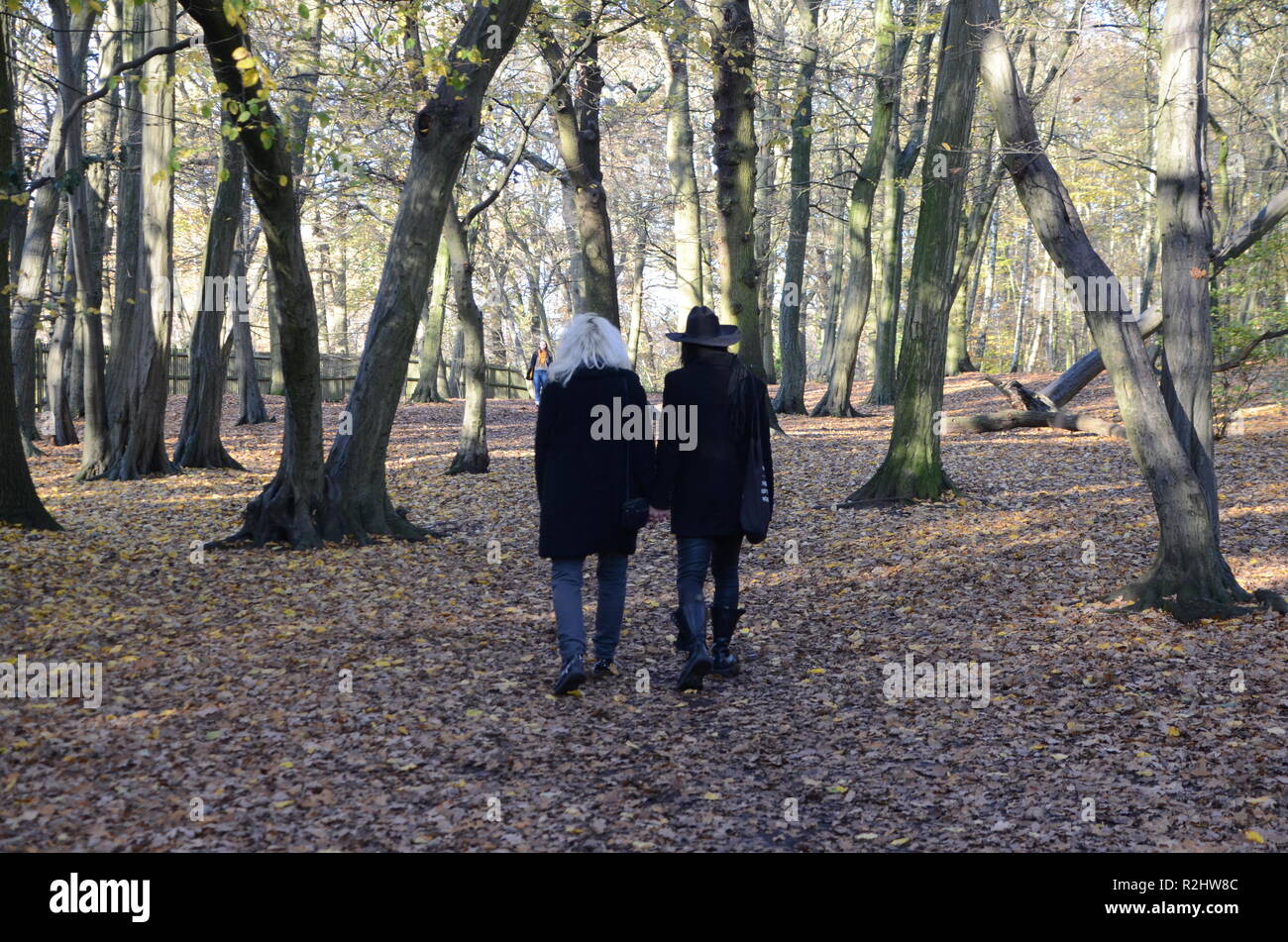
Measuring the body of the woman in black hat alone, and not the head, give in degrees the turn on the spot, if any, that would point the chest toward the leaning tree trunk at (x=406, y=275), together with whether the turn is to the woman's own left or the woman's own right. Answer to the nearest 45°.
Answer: approximately 45° to the woman's own left

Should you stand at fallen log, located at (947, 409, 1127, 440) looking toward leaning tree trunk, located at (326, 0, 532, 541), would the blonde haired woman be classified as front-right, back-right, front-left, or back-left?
front-left

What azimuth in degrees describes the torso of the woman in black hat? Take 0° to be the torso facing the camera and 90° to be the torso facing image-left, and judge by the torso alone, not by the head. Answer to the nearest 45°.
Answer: approximately 180°

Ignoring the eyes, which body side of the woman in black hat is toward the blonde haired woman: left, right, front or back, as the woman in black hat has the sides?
left

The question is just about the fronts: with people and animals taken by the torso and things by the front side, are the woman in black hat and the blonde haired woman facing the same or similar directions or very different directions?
same or similar directions

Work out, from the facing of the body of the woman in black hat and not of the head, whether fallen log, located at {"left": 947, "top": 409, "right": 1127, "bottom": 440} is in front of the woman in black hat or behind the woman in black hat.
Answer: in front

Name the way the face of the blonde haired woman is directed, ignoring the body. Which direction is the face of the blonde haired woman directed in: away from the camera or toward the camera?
away from the camera

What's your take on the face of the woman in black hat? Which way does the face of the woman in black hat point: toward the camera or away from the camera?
away from the camera

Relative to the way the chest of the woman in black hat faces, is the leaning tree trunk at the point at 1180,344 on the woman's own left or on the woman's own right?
on the woman's own right

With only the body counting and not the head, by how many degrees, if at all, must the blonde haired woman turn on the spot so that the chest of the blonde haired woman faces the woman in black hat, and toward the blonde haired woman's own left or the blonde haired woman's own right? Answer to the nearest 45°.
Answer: approximately 90° to the blonde haired woman's own right

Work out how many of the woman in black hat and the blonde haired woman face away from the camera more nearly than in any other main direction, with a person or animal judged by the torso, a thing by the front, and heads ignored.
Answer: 2

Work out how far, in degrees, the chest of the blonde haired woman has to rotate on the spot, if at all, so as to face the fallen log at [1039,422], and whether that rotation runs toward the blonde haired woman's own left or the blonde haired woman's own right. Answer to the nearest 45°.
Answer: approximately 45° to the blonde haired woman's own right

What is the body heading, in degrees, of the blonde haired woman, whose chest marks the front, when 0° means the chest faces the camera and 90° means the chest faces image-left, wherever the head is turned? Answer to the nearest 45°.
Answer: approximately 180°

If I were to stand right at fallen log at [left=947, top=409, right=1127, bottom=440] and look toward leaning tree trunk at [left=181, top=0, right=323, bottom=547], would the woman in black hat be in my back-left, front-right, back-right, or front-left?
front-left
